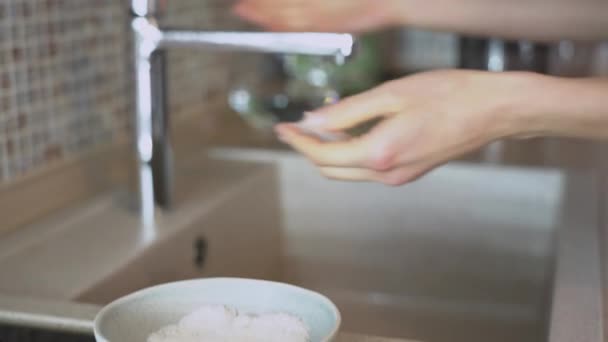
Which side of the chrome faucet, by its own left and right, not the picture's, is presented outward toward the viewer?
right
